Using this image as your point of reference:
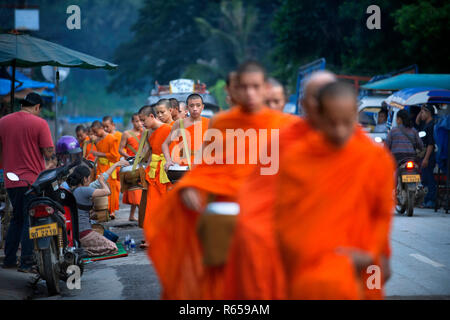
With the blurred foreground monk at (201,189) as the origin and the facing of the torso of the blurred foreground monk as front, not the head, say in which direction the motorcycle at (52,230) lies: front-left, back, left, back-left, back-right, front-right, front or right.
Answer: back-right

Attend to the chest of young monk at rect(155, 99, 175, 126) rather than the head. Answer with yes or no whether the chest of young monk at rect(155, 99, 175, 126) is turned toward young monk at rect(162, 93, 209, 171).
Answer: no

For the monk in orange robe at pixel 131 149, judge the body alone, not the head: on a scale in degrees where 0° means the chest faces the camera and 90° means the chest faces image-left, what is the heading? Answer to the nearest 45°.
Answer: approximately 315°

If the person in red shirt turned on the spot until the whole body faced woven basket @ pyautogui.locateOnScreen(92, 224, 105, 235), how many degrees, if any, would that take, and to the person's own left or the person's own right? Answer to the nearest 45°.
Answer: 0° — they already face it

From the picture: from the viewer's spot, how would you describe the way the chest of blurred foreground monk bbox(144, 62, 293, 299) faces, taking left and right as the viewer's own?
facing the viewer

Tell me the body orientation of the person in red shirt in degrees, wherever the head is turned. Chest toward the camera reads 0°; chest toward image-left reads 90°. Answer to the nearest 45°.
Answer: approximately 225°

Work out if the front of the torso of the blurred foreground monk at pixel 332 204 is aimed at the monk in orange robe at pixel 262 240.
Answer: no

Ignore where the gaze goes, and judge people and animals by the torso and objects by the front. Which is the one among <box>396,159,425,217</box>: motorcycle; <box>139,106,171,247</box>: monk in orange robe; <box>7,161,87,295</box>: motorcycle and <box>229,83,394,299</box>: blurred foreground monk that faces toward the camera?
the blurred foreground monk

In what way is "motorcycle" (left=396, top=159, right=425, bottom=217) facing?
away from the camera

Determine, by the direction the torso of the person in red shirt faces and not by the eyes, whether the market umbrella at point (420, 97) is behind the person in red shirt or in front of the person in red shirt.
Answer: in front

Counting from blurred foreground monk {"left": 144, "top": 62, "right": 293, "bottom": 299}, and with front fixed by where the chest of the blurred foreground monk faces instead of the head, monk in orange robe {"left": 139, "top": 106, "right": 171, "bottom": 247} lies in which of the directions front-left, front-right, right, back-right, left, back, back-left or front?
back

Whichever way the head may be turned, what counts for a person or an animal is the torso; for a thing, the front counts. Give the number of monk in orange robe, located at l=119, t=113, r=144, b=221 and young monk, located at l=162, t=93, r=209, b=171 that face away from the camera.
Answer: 0
